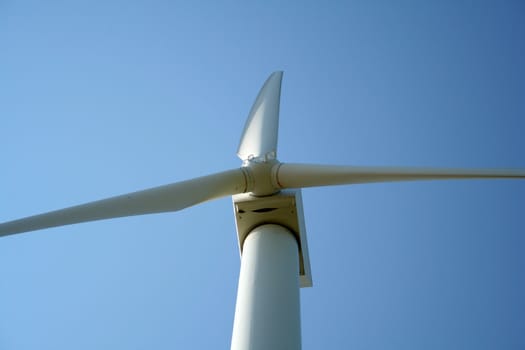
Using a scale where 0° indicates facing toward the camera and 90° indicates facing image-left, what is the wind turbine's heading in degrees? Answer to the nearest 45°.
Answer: approximately 0°
